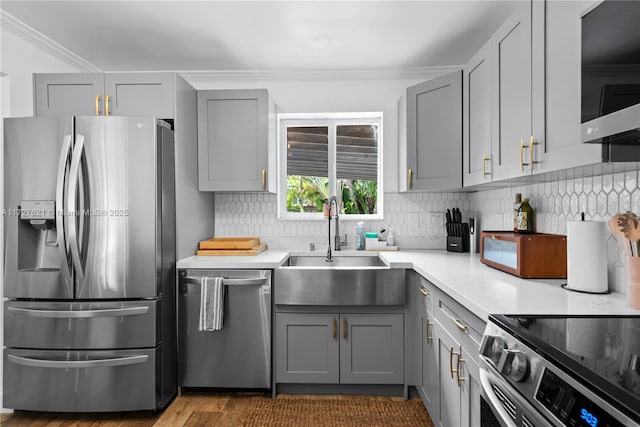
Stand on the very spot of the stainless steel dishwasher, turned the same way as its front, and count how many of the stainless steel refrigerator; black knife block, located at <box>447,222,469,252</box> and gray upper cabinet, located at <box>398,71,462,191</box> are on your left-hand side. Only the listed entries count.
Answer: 2

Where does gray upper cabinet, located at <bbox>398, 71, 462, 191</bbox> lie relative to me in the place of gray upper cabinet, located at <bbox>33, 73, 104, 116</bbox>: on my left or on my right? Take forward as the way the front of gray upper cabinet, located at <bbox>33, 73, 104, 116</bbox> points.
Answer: on my left

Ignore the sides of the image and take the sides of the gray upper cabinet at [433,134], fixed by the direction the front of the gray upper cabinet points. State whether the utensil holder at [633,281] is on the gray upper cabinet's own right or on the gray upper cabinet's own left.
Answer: on the gray upper cabinet's own left

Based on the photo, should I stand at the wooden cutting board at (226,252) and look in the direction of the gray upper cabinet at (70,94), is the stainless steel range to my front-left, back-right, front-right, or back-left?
back-left

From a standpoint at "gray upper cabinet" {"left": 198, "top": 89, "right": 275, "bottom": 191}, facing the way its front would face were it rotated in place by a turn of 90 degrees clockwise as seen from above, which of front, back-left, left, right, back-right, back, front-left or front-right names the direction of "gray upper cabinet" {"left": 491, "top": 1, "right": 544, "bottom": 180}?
back-left

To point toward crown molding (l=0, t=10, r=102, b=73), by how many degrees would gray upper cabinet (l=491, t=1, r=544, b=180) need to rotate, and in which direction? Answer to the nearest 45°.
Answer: approximately 45° to its right

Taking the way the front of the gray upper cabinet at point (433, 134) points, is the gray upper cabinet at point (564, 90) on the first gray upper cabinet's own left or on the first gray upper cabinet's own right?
on the first gray upper cabinet's own left

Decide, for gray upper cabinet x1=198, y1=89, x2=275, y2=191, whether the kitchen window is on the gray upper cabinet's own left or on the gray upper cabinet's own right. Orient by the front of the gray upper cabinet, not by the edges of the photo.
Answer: on the gray upper cabinet's own left

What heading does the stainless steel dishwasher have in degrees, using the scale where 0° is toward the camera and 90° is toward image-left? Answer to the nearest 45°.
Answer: approximately 0°

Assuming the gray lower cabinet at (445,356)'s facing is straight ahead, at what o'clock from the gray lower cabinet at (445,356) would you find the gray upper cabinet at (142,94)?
The gray upper cabinet is roughly at 12 o'clock from the gray lower cabinet.

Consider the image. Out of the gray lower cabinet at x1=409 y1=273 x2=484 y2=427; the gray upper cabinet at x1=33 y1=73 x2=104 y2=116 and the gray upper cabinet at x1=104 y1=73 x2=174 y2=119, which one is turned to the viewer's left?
the gray lower cabinet
